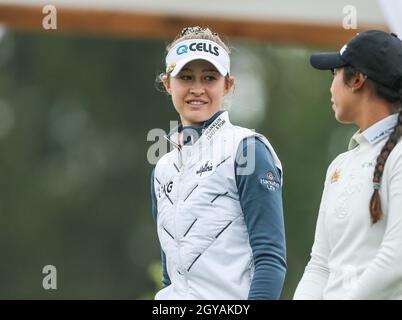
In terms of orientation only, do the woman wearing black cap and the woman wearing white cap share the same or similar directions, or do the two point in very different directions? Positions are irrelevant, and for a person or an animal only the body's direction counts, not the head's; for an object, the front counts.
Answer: same or similar directions

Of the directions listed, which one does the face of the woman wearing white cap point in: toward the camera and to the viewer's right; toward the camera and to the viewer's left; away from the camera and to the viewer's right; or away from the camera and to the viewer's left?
toward the camera and to the viewer's right

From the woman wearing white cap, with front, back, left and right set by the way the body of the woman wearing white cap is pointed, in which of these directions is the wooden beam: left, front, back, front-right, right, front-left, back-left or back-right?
back-right

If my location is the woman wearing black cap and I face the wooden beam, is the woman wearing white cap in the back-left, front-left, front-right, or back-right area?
front-left

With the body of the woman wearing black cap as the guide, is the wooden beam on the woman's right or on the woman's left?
on the woman's right

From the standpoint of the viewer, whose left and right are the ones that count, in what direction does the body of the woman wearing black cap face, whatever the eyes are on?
facing the viewer and to the left of the viewer

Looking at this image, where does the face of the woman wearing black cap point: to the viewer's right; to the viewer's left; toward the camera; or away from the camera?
to the viewer's left

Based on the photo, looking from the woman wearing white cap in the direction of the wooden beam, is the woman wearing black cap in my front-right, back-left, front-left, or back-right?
back-right

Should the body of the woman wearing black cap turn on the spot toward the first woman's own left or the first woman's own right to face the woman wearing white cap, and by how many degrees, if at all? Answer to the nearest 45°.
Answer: approximately 45° to the first woman's own right

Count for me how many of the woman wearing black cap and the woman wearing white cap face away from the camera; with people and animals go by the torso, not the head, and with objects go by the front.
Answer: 0
